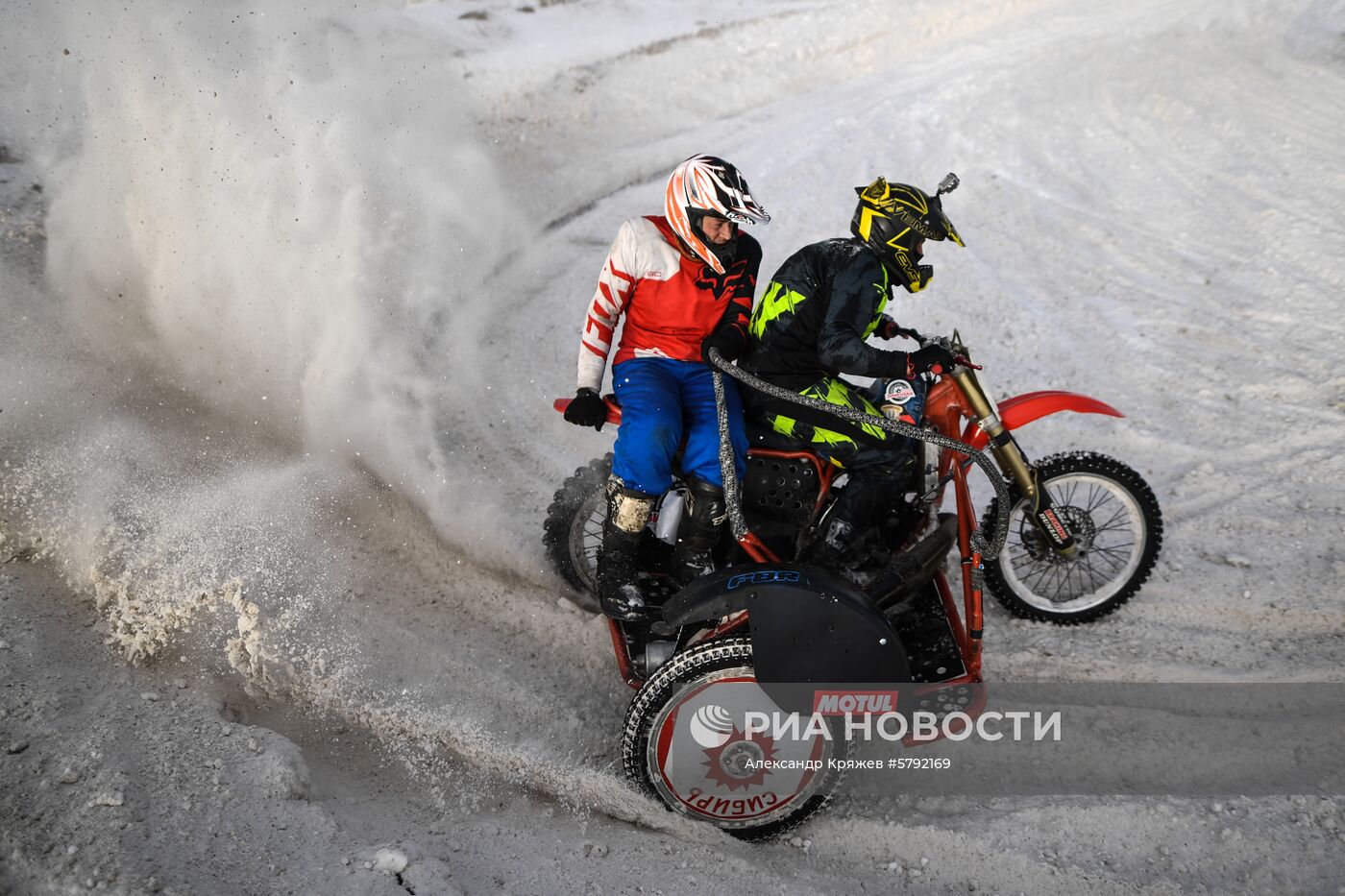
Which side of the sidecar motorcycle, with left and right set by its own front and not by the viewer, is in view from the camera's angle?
right
